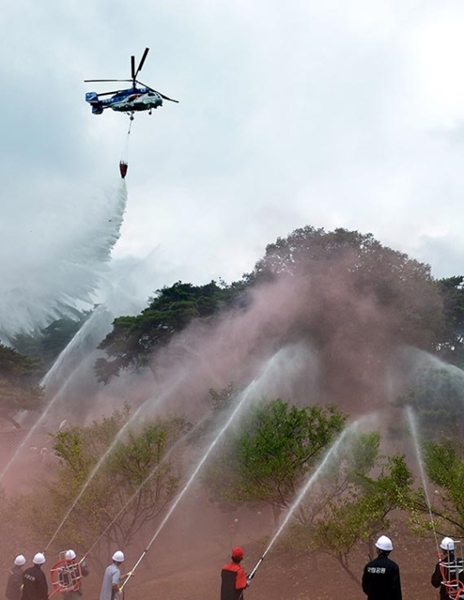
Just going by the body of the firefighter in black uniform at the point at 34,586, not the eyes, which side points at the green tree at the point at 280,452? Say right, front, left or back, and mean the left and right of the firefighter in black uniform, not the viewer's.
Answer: front

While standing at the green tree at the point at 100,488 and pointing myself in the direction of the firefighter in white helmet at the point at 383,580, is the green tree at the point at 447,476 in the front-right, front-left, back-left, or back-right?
front-left

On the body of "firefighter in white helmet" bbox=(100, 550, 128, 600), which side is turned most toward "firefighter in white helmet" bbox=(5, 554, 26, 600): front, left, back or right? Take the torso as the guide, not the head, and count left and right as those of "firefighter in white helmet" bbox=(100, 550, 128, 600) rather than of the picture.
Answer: left

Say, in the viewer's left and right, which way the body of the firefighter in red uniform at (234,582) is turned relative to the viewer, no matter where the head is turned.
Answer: facing away from the viewer and to the right of the viewer

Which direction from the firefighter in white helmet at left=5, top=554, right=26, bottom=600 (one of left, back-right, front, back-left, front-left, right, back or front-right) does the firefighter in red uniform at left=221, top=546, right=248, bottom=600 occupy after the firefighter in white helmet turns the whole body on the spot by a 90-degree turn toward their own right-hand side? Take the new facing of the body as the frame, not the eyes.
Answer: front

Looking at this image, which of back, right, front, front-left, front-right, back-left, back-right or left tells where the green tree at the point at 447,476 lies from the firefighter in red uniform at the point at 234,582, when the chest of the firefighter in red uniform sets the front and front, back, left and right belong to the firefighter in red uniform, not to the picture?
front

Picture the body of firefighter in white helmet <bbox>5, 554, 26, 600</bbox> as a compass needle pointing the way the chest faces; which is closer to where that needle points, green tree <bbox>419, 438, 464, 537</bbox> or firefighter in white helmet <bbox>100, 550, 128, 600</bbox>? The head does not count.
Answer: the green tree

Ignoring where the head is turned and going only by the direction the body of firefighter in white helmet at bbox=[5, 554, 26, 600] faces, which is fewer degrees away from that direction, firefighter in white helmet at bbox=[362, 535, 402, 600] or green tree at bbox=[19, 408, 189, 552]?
the green tree

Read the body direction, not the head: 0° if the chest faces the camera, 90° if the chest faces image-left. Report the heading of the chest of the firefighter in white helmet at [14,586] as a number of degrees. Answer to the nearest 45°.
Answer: approximately 225°

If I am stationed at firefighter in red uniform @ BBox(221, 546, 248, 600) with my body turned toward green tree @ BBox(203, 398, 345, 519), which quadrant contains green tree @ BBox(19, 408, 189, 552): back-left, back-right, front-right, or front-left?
front-left

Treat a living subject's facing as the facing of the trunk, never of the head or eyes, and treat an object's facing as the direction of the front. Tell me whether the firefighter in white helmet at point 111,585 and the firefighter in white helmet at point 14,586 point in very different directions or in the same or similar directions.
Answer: same or similar directions

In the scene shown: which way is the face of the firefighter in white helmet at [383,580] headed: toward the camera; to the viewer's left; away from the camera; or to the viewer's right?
away from the camera

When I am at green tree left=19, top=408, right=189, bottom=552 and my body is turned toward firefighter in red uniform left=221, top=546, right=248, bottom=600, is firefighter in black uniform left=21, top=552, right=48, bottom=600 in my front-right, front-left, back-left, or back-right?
front-right

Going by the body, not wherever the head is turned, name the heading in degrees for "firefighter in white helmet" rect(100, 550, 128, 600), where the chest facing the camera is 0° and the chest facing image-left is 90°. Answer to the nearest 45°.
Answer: approximately 225°
